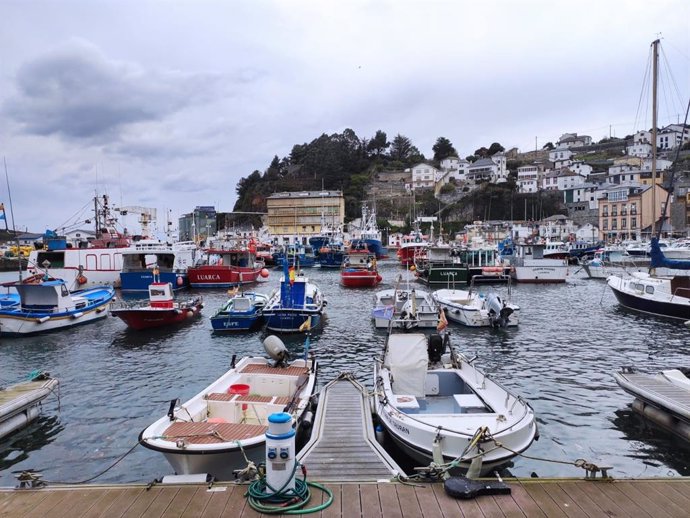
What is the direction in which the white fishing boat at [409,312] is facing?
away from the camera

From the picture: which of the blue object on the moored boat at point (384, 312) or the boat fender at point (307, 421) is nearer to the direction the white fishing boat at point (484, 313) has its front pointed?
the blue object on the moored boat

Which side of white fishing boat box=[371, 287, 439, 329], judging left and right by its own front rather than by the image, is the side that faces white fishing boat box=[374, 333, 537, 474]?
back

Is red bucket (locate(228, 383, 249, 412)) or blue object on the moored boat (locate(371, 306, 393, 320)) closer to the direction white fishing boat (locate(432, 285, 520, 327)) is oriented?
the blue object on the moored boat

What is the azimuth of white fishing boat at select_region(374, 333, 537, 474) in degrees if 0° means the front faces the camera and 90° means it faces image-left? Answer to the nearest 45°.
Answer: approximately 315°

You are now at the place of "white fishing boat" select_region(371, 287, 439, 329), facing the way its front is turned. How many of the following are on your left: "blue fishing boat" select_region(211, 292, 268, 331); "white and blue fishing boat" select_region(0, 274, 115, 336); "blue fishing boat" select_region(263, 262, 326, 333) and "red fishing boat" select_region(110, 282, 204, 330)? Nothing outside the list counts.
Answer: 4

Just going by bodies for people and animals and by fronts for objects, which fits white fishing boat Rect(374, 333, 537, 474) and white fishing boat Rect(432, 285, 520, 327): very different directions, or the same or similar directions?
very different directions

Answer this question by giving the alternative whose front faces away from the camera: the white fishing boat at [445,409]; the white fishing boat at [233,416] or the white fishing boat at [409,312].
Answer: the white fishing boat at [409,312]

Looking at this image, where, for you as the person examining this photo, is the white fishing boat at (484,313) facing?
facing away from the viewer and to the left of the viewer

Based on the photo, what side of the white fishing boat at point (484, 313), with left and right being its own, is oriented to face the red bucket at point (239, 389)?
left

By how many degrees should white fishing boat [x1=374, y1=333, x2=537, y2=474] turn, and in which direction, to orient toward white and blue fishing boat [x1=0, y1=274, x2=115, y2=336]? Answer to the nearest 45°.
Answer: approximately 180°

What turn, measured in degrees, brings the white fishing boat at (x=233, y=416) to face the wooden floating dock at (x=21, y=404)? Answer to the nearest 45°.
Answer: approximately 90° to its right

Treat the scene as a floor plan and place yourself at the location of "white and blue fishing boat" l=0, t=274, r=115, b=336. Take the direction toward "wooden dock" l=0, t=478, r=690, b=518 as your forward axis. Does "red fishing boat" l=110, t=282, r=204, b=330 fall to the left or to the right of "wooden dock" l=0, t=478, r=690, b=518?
left
